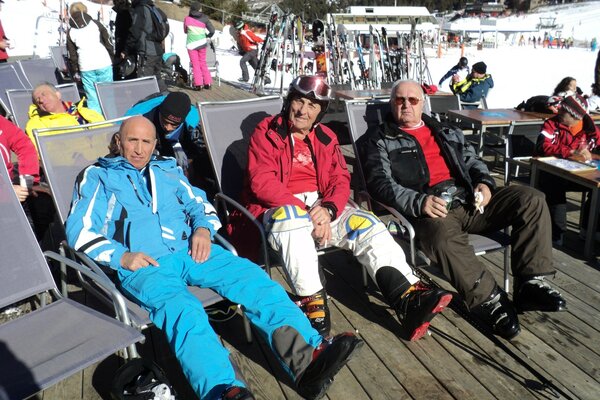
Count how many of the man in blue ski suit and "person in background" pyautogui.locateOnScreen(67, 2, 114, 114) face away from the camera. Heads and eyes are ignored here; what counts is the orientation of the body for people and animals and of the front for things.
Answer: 1

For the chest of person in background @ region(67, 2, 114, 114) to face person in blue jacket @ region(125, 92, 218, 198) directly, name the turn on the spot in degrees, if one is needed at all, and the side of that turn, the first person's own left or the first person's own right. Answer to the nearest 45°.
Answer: approximately 180°

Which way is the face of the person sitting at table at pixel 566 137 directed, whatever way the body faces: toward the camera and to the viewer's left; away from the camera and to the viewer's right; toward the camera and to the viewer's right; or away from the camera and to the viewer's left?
toward the camera and to the viewer's left

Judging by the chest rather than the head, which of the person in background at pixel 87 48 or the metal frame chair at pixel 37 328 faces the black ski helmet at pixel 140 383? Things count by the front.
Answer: the metal frame chair

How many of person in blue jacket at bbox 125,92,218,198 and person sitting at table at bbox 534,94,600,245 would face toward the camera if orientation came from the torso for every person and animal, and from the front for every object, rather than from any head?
2

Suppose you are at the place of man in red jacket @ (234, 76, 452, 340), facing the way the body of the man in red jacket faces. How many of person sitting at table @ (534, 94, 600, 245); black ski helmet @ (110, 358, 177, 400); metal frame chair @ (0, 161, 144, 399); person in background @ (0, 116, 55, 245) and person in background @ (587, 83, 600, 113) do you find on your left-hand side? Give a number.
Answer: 2

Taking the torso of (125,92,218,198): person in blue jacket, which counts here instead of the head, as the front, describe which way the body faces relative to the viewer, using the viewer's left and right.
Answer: facing the viewer

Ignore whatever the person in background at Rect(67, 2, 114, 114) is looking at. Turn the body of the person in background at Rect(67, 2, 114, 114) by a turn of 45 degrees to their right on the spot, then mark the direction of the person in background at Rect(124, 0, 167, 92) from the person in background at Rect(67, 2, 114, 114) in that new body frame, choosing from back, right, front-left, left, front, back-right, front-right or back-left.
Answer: front

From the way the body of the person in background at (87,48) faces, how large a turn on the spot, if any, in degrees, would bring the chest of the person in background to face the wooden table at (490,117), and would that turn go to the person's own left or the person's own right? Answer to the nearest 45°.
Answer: approximately 135° to the person's own right

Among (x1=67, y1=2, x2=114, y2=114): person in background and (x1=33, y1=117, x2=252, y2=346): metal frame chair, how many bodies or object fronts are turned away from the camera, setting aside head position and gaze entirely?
1

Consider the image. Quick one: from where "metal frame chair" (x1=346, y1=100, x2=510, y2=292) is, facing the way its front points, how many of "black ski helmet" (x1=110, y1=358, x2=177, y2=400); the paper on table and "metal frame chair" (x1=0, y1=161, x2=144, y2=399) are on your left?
1

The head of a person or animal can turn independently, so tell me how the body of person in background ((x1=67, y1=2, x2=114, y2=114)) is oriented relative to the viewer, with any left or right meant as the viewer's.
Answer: facing away from the viewer

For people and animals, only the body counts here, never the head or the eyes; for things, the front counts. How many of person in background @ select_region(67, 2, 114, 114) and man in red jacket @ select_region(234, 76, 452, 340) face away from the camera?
1

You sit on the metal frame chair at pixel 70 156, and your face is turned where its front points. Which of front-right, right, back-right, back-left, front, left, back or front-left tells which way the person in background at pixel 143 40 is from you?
back-left

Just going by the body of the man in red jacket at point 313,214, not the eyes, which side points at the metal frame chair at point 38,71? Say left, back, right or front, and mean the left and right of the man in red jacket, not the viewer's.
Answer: back

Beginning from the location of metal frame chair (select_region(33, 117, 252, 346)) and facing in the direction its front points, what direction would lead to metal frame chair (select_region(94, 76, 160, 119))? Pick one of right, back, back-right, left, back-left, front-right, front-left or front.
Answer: back-left
